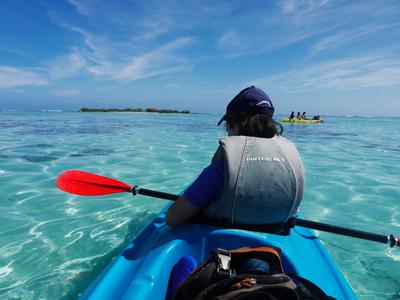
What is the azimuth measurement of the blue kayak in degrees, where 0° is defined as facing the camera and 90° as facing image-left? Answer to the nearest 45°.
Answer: approximately 180°
